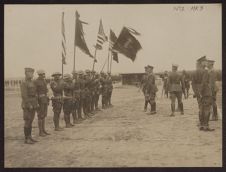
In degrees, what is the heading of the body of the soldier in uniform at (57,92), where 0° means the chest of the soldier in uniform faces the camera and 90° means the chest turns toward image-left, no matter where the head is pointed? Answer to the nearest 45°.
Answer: approximately 315°

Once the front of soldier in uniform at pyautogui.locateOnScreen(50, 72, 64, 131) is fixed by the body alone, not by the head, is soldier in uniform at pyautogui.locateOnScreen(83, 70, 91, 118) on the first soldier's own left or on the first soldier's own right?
on the first soldier's own left

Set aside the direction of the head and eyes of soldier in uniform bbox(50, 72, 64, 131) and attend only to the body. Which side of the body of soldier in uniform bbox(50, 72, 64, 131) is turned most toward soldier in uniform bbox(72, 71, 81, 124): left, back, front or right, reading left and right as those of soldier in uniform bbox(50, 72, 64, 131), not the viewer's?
left
